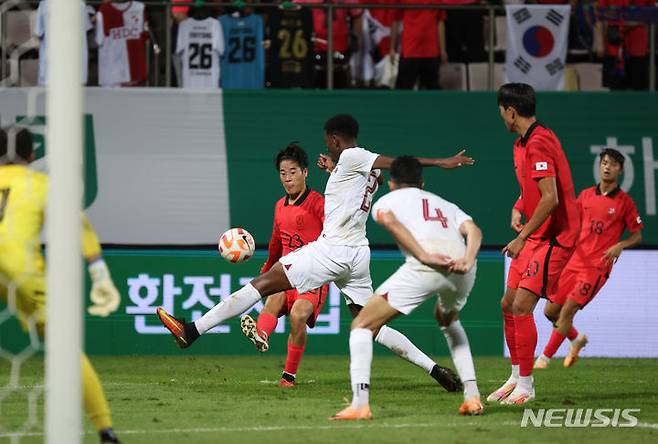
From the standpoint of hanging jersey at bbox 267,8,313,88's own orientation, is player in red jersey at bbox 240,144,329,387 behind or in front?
behind

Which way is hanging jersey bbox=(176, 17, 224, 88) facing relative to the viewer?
away from the camera

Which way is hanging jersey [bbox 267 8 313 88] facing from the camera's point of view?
away from the camera

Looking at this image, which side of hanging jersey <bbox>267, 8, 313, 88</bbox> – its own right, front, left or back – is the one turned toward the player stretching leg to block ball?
back

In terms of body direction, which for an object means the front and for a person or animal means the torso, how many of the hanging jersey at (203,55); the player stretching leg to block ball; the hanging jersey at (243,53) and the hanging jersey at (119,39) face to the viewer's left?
1

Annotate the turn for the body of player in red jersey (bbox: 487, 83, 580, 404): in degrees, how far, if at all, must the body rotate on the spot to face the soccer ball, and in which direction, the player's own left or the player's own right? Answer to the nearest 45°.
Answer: approximately 45° to the player's own right

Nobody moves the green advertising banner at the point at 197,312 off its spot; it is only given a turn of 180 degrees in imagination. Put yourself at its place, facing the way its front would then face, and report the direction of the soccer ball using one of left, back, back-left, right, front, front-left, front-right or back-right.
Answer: back

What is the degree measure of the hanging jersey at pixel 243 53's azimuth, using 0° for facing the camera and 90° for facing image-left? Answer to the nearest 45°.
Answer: approximately 180°

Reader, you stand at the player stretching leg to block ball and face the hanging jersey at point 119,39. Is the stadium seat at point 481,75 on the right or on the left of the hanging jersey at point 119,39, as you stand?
right

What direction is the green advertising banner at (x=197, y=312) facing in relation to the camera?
toward the camera

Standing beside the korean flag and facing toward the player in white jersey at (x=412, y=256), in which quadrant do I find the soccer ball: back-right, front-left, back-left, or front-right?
front-right

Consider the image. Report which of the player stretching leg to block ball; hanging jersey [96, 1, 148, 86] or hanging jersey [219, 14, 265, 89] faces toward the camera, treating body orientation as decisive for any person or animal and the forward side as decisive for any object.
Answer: hanging jersey [96, 1, 148, 86]

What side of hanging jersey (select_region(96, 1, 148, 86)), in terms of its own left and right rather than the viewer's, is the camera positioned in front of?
front

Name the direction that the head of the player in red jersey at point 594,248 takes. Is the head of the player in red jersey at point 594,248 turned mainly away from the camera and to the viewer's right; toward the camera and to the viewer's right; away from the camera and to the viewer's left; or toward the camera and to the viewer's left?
toward the camera and to the viewer's left

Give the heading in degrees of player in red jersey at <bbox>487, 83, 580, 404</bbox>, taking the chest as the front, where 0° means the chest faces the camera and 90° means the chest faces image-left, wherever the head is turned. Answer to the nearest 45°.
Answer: approximately 90°

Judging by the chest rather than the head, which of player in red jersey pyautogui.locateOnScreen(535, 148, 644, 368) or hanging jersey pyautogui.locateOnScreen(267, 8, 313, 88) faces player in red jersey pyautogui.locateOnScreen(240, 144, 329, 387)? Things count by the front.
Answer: player in red jersey pyautogui.locateOnScreen(535, 148, 644, 368)

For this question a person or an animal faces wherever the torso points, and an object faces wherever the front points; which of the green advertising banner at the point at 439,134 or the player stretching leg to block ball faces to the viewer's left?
the player stretching leg to block ball

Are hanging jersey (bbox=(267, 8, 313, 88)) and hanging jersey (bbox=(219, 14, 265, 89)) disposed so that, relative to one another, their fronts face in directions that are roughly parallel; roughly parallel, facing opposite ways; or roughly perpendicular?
roughly parallel

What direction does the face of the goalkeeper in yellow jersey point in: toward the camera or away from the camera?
away from the camera
